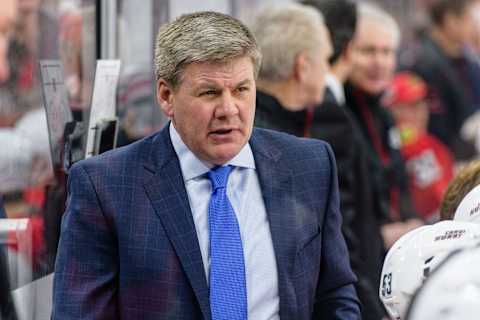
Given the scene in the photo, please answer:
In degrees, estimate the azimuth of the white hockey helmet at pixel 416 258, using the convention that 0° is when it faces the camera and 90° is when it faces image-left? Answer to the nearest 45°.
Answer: approximately 270°

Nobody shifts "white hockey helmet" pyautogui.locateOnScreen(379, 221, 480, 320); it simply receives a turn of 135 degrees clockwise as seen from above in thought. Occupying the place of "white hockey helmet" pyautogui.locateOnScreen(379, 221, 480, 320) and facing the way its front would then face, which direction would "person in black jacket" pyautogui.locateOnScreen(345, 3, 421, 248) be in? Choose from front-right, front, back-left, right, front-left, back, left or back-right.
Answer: back-right

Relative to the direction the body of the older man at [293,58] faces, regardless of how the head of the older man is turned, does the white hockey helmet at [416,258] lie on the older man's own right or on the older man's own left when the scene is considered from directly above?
on the older man's own right

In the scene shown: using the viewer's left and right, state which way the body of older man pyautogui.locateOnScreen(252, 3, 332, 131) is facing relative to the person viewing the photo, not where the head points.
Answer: facing away from the viewer and to the right of the viewer

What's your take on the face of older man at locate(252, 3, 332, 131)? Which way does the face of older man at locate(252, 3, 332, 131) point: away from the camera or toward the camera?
away from the camera

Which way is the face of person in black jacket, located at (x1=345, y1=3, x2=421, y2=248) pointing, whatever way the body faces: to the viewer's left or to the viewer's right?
to the viewer's left
